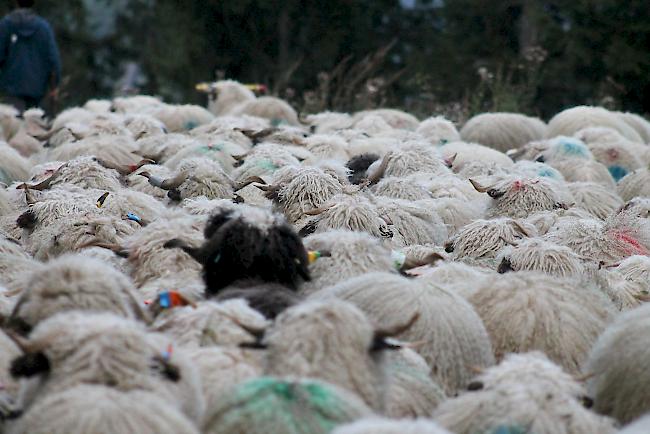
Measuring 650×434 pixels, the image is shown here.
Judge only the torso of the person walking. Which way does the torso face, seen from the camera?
away from the camera
